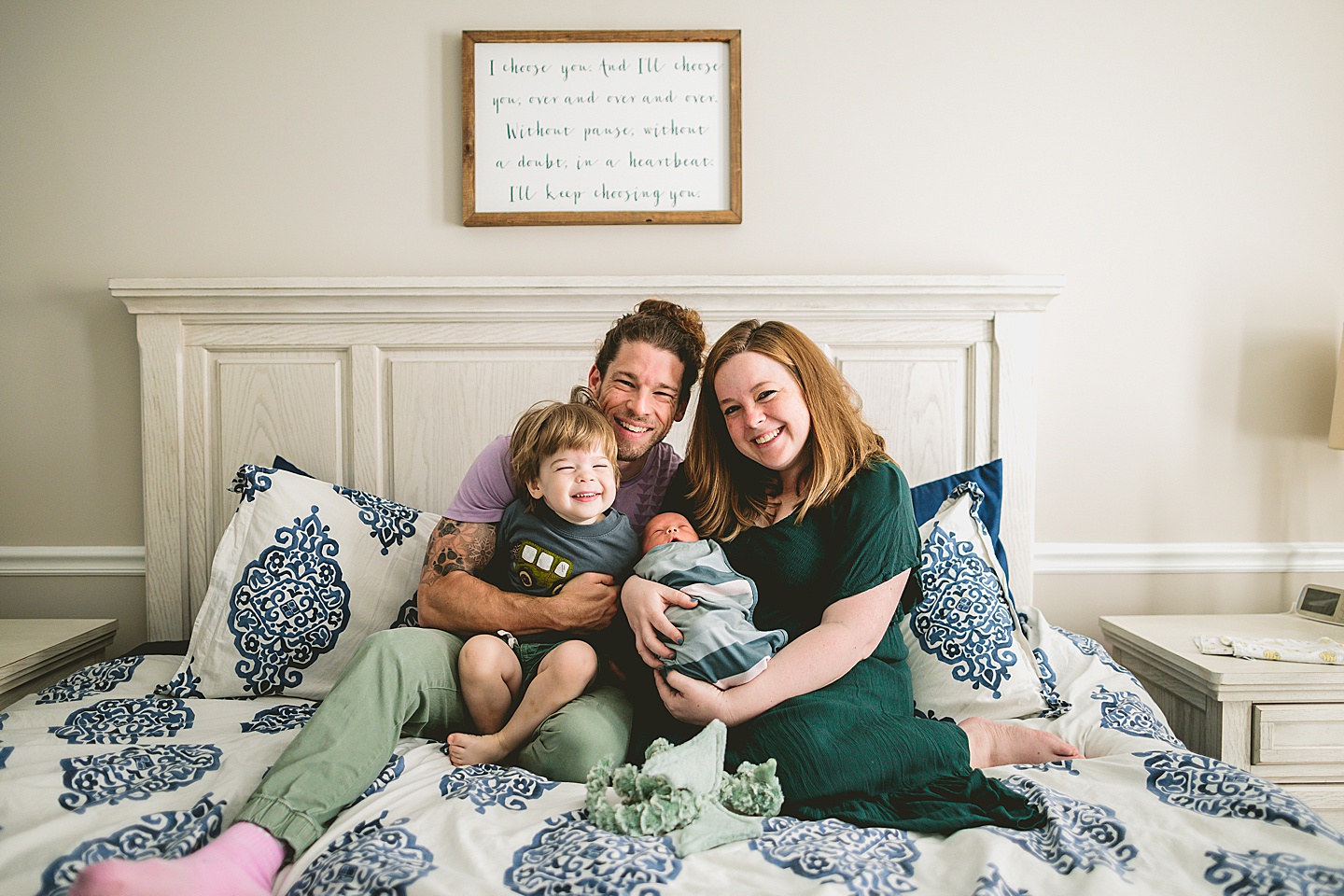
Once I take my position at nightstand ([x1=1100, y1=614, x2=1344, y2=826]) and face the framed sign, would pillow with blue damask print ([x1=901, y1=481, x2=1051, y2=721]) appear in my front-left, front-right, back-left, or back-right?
front-left

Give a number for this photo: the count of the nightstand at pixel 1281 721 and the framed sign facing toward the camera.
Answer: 2

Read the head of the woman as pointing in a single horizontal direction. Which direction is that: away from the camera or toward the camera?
toward the camera

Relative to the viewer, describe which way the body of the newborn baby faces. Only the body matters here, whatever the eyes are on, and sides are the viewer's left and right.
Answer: facing the viewer

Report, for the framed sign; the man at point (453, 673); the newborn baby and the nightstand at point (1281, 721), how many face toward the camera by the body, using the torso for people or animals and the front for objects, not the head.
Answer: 4

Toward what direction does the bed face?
toward the camera

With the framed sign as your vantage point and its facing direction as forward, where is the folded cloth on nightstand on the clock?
The folded cloth on nightstand is roughly at 10 o'clock from the framed sign.

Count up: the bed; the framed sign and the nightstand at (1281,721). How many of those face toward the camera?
3

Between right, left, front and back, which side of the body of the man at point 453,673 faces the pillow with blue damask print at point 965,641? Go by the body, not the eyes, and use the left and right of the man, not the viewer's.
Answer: left

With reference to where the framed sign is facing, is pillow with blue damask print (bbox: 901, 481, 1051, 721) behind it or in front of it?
in front

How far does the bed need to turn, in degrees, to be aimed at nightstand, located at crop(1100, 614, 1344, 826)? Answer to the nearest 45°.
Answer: approximately 90° to its left

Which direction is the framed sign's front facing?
toward the camera

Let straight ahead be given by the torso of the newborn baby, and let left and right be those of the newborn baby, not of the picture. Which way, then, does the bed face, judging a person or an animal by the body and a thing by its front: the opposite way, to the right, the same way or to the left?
the same way
